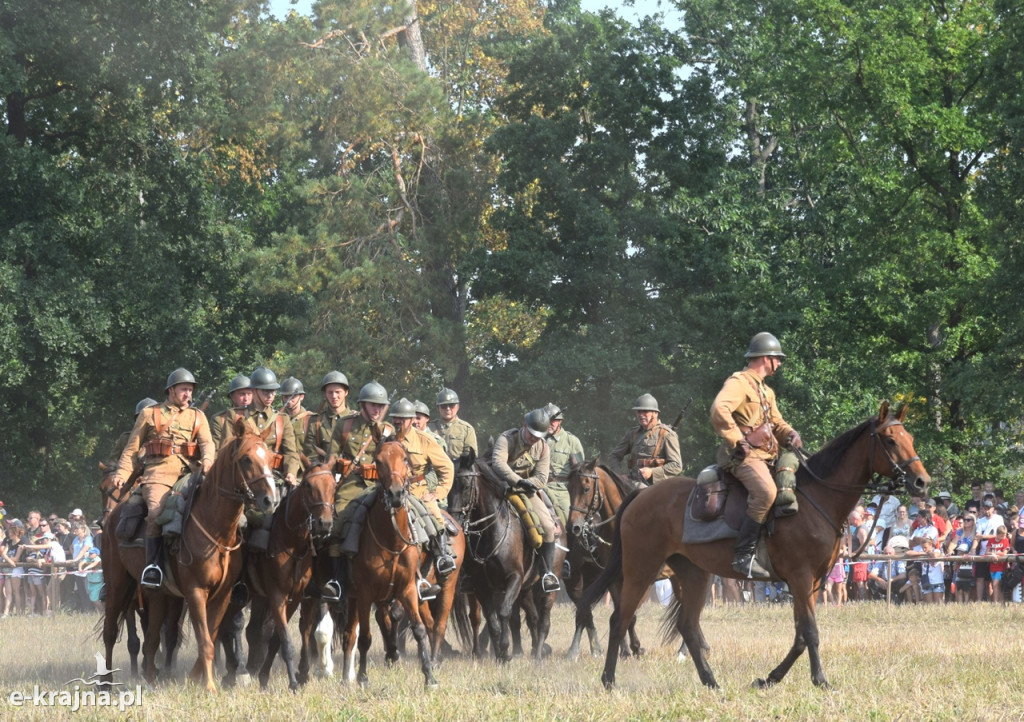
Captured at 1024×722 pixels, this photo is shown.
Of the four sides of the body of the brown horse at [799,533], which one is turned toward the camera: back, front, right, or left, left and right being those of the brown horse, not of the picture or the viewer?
right

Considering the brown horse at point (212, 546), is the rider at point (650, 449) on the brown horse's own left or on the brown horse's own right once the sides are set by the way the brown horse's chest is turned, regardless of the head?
on the brown horse's own left

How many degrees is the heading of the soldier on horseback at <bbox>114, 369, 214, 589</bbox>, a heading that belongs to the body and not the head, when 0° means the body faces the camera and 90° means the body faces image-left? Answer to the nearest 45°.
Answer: approximately 315°

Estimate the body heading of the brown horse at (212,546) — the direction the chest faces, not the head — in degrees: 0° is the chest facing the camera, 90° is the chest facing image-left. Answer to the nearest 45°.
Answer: approximately 315°

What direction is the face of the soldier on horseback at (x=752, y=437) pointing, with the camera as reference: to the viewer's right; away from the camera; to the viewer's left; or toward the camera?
to the viewer's right

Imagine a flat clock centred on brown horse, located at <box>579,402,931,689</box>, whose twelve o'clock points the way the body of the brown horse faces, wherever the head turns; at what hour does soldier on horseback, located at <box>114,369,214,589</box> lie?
The soldier on horseback is roughly at 6 o'clock from the brown horse.

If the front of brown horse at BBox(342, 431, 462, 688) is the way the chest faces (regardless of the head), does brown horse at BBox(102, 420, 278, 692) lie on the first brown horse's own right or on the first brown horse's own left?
on the first brown horse's own right

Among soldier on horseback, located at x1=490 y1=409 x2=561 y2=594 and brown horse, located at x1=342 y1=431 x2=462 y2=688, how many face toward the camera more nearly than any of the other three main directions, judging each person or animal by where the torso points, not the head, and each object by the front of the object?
2
